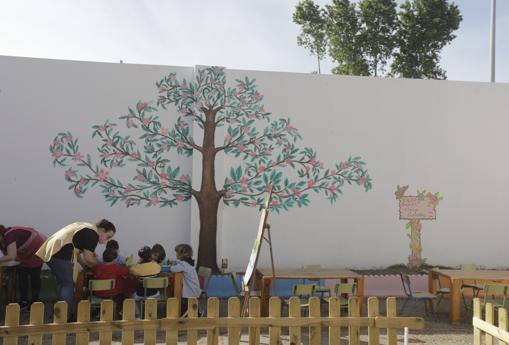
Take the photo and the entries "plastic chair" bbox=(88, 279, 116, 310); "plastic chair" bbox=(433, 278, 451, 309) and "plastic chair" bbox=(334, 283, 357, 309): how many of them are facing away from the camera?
2

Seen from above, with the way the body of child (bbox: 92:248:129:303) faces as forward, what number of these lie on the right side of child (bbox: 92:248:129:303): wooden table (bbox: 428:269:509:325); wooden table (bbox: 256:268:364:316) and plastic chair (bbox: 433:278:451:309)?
3

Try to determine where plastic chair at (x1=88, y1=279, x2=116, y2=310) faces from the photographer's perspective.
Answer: facing away from the viewer

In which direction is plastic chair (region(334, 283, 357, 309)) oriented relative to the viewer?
away from the camera

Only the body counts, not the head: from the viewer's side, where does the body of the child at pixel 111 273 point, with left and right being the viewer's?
facing away from the viewer

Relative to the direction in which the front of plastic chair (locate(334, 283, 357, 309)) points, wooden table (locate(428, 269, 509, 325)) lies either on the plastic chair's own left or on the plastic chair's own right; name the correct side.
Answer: on the plastic chair's own right

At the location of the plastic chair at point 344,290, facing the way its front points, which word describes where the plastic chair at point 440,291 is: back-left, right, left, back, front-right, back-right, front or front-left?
front-right
